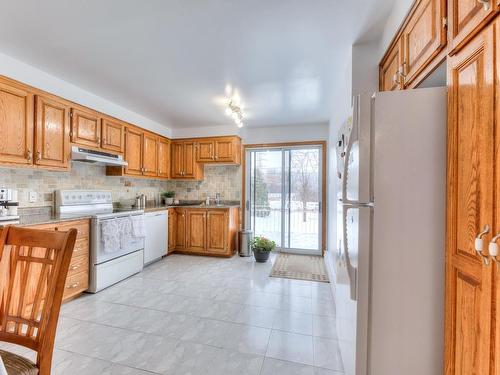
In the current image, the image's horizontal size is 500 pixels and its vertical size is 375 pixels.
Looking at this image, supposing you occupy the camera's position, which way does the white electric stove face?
facing the viewer and to the right of the viewer

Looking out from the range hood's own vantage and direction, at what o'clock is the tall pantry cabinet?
The tall pantry cabinet is roughly at 1 o'clock from the range hood.

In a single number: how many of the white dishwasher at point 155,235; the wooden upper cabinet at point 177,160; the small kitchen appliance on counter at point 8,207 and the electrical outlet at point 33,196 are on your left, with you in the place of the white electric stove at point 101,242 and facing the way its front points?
2

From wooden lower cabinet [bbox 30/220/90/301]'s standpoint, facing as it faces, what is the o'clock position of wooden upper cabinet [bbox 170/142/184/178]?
The wooden upper cabinet is roughly at 9 o'clock from the wooden lower cabinet.

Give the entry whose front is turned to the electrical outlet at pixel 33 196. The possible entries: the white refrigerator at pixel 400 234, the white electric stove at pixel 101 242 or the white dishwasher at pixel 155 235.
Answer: the white refrigerator

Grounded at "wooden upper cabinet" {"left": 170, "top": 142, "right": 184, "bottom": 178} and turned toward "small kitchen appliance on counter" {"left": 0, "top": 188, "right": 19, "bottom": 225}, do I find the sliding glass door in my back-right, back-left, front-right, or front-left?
back-left

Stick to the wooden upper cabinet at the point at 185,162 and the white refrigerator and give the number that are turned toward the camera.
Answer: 1

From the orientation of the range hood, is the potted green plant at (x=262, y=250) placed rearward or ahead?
ahead

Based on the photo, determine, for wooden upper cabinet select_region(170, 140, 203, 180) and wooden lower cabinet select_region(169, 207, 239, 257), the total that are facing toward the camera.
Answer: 2

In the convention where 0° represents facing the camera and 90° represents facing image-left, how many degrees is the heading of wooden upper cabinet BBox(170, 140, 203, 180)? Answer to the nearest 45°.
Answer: approximately 0°

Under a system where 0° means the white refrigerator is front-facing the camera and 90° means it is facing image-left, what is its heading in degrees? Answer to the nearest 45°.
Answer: approximately 90°

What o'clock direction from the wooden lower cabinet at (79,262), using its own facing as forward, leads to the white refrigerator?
The white refrigerator is roughly at 1 o'clock from the wooden lower cabinet.
